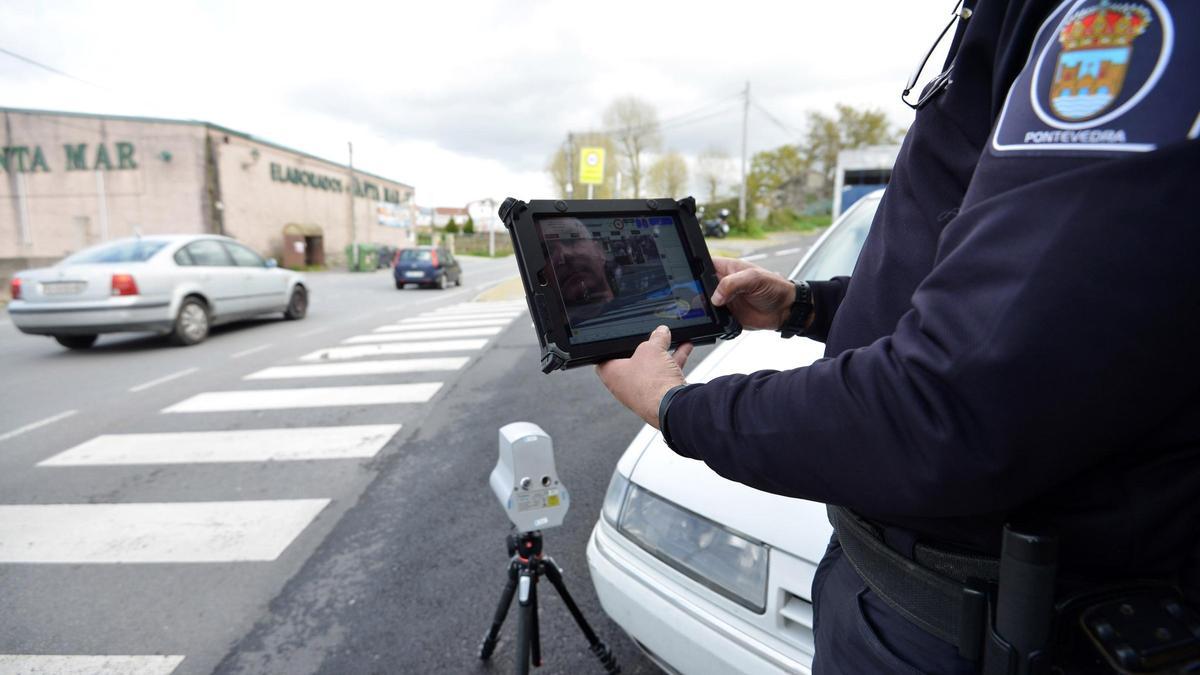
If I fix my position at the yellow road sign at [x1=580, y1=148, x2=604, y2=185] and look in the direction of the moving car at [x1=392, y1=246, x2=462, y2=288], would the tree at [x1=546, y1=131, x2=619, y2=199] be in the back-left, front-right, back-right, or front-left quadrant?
back-right

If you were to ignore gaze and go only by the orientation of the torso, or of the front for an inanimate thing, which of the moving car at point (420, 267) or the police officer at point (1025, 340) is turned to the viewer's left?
the police officer

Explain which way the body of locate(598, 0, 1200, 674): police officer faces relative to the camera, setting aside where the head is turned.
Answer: to the viewer's left

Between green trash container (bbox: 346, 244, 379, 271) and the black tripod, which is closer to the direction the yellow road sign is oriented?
the black tripod

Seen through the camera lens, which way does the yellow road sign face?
facing the viewer

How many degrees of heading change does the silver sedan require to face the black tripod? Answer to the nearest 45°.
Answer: approximately 135° to its right

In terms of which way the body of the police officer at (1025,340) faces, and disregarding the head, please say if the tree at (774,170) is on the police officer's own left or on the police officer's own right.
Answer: on the police officer's own right

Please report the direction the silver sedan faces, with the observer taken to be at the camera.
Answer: facing away from the viewer and to the right of the viewer

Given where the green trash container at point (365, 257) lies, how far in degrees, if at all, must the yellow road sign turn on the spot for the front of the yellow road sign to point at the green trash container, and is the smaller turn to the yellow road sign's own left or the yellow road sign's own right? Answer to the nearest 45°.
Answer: approximately 90° to the yellow road sign's own right

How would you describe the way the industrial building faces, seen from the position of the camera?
facing the viewer and to the right of the viewer

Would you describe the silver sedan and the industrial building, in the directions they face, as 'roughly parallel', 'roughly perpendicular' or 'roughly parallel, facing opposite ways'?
roughly perpendicular

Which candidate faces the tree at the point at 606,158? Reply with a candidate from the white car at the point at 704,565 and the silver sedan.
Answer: the silver sedan
